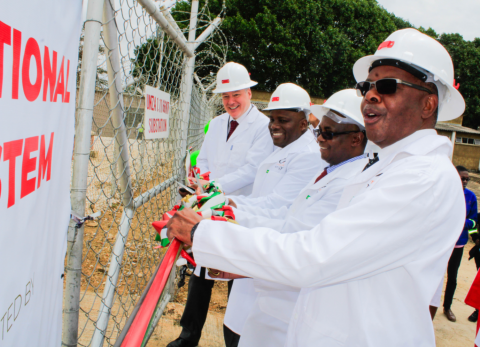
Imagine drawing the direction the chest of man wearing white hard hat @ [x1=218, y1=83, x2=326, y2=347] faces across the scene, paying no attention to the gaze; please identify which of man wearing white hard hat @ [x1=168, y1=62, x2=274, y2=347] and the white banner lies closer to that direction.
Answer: the white banner

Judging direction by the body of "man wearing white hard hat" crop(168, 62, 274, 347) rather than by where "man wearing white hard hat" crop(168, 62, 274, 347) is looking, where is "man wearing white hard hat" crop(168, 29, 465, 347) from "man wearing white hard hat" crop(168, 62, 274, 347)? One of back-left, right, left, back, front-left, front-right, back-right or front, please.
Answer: front-left

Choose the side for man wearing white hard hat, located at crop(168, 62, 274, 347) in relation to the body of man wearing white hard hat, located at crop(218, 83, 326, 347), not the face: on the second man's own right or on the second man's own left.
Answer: on the second man's own right

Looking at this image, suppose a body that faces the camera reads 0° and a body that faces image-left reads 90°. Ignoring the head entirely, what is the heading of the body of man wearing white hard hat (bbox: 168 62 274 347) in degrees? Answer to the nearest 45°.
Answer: approximately 45°

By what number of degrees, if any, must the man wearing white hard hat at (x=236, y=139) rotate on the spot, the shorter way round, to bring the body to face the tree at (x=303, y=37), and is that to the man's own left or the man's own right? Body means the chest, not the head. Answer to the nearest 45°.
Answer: approximately 135° to the man's own right

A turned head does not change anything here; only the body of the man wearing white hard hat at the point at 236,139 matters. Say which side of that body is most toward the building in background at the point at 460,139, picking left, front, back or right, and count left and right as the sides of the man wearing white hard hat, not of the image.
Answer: back

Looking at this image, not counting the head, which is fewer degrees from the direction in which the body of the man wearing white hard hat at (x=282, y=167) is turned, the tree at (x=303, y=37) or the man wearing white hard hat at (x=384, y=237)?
the man wearing white hard hat

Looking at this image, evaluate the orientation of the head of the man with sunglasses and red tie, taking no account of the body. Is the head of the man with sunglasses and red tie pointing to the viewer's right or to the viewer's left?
to the viewer's left

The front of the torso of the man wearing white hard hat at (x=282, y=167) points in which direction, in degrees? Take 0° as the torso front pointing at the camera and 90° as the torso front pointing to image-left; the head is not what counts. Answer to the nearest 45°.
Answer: approximately 45°

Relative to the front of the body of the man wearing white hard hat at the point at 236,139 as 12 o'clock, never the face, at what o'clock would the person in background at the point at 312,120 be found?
The person in background is roughly at 6 o'clock from the man wearing white hard hat.

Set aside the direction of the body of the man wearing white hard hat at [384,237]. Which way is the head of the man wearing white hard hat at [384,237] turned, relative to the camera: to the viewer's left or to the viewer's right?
to the viewer's left

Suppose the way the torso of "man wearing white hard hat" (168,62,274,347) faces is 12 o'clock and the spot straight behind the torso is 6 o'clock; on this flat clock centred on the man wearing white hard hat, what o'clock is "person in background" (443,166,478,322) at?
The person in background is roughly at 7 o'clock from the man wearing white hard hat.
